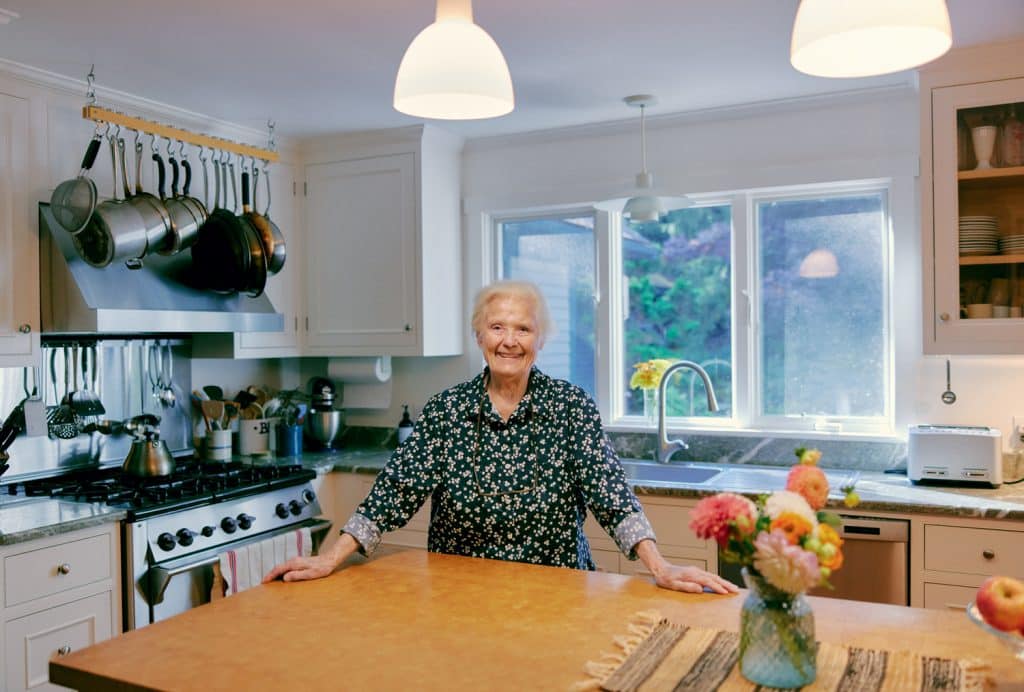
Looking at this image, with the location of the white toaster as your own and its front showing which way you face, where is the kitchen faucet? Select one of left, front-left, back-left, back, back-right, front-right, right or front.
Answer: right

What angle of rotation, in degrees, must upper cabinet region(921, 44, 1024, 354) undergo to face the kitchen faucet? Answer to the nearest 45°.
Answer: approximately 90° to its right

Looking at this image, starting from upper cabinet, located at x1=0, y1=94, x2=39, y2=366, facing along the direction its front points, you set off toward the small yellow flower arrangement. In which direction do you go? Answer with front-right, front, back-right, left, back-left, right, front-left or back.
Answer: front-left

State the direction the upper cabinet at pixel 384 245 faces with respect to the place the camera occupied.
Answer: facing the viewer and to the left of the viewer

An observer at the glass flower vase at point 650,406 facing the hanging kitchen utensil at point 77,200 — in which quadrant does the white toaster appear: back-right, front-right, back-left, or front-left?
back-left

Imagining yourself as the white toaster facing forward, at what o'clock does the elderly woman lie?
The elderly woman is roughly at 1 o'clock from the white toaster.

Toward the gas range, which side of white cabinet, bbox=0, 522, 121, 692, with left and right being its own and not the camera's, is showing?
left

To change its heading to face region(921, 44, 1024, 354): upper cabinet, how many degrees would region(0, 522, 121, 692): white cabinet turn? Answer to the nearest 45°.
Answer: approximately 45° to its left

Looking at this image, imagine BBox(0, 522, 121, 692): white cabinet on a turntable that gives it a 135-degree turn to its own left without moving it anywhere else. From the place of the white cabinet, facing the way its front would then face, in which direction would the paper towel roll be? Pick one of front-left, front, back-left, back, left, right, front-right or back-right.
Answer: front-right

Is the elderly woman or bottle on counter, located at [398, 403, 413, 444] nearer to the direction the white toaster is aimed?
the elderly woman

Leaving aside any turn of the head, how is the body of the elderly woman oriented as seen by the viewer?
toward the camera

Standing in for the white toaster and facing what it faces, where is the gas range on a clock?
The gas range is roughly at 2 o'clock from the white toaster.

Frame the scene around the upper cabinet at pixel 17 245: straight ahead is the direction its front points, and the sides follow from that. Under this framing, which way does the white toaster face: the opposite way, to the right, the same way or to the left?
to the right

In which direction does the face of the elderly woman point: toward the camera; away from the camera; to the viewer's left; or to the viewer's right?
toward the camera

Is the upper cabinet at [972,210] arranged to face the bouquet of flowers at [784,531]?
yes

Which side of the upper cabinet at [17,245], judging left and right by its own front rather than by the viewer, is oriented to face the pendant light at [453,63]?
front

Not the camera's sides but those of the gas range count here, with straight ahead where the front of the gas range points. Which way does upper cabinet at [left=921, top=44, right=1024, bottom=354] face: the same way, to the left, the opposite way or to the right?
to the right

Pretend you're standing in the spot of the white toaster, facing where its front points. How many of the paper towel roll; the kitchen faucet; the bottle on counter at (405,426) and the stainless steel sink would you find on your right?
4

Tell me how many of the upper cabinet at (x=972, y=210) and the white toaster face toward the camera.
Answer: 2

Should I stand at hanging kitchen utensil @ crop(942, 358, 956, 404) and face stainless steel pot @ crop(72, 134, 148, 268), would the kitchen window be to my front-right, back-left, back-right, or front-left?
front-right
